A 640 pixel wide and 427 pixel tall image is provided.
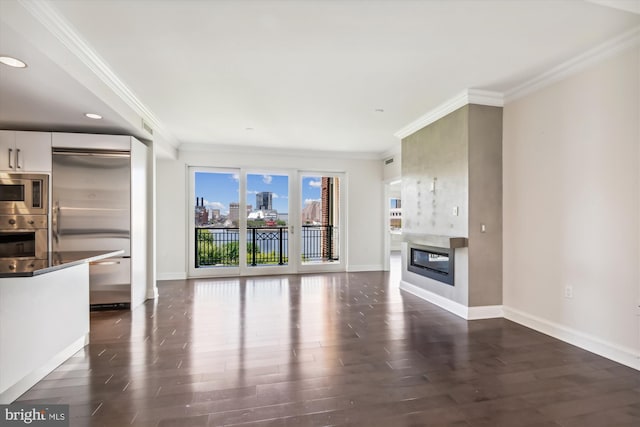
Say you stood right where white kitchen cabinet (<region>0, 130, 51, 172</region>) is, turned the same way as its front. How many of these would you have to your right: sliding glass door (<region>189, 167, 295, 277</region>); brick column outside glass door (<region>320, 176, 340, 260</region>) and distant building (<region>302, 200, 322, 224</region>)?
0

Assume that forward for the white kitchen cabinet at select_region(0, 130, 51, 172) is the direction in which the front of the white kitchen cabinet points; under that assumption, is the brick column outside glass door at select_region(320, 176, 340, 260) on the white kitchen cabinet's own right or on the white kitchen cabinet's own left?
on the white kitchen cabinet's own left

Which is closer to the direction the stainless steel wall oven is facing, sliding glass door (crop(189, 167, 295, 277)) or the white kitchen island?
the white kitchen island

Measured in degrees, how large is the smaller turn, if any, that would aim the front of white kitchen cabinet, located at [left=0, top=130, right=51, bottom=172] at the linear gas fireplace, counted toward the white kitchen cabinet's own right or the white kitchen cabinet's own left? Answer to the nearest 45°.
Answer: approximately 45° to the white kitchen cabinet's own left

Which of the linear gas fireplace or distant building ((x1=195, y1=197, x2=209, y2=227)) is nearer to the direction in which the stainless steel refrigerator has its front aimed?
the linear gas fireplace

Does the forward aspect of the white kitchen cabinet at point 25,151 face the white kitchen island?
yes

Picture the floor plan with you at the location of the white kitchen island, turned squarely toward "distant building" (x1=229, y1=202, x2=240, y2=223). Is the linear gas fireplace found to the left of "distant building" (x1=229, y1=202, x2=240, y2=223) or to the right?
right

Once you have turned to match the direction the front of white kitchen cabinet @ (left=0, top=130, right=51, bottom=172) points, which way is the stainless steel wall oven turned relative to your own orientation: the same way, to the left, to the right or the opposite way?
the same way
